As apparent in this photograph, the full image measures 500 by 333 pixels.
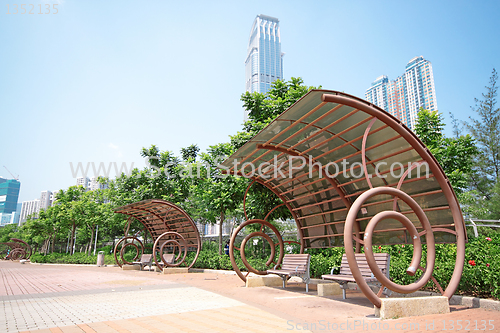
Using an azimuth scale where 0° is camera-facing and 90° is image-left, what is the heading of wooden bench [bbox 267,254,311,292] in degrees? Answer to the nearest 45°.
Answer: approximately 45°

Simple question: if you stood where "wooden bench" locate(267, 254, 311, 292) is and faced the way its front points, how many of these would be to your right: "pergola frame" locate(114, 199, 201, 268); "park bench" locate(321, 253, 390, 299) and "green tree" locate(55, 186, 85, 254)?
2

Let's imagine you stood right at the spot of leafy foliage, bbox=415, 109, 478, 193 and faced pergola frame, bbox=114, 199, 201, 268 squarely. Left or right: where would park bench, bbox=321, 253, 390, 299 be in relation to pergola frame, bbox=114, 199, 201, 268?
left

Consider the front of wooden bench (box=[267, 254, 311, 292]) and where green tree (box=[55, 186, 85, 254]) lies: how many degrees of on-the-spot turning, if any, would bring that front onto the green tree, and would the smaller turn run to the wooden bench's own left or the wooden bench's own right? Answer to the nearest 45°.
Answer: approximately 90° to the wooden bench's own right

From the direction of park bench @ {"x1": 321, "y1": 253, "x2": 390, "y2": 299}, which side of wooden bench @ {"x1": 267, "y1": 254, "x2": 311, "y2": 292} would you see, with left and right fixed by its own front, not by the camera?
left

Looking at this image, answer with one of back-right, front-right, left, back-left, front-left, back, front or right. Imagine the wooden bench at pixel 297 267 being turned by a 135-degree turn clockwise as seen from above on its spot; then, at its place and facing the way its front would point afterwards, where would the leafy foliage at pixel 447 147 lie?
front-right

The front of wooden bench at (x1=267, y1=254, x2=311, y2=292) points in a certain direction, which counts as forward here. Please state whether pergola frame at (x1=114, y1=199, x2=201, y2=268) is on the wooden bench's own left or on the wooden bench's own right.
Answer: on the wooden bench's own right
